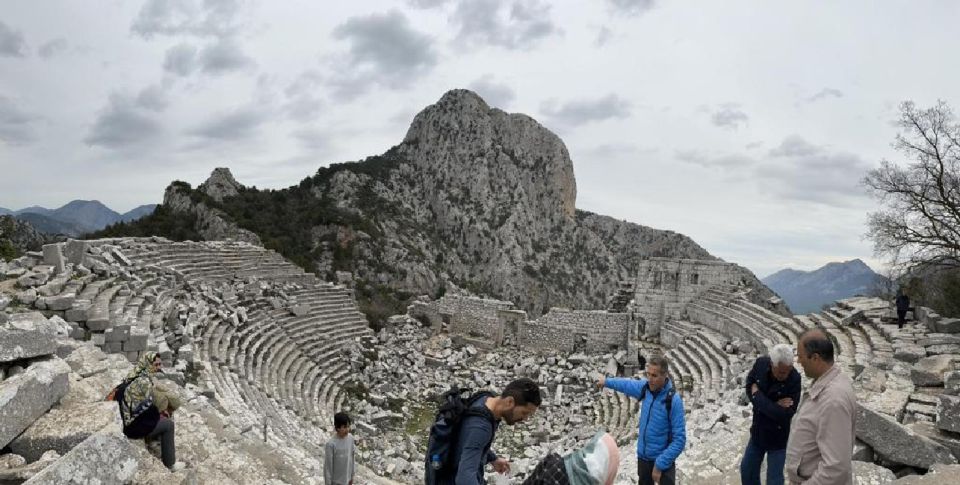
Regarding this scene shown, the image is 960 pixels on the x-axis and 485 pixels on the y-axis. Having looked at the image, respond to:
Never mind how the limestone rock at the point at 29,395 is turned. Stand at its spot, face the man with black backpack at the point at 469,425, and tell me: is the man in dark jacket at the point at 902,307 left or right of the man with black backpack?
left

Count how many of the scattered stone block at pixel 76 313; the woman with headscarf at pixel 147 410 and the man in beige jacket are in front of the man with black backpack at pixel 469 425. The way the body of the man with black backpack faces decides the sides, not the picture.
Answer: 1

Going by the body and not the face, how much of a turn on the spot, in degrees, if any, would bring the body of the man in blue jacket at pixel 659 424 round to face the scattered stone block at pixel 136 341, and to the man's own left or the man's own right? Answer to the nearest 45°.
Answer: approximately 45° to the man's own right

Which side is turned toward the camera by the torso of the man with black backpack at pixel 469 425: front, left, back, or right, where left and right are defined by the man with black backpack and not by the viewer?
right

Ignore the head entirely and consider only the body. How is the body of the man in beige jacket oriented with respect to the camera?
to the viewer's left

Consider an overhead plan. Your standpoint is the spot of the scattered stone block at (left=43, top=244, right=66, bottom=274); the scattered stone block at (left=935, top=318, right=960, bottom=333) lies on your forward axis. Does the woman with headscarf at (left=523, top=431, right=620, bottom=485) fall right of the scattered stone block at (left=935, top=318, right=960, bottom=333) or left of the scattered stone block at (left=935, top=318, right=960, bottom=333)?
right

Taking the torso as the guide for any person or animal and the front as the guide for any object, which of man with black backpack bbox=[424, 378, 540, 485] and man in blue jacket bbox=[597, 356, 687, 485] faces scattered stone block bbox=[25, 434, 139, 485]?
the man in blue jacket
